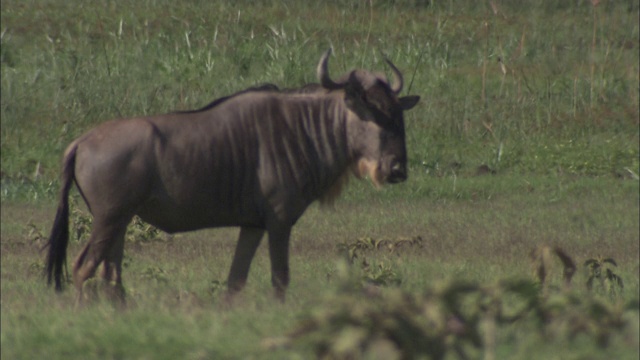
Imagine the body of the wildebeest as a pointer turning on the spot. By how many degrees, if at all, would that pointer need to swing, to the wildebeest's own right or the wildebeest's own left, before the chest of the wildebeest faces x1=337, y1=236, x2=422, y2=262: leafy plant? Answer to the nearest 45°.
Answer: approximately 45° to the wildebeest's own left

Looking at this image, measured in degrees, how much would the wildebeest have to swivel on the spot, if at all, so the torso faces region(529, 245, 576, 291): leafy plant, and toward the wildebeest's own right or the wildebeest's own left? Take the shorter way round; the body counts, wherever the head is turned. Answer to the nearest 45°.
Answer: approximately 45° to the wildebeest's own right

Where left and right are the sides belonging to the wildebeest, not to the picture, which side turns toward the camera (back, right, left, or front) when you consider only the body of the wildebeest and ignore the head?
right
